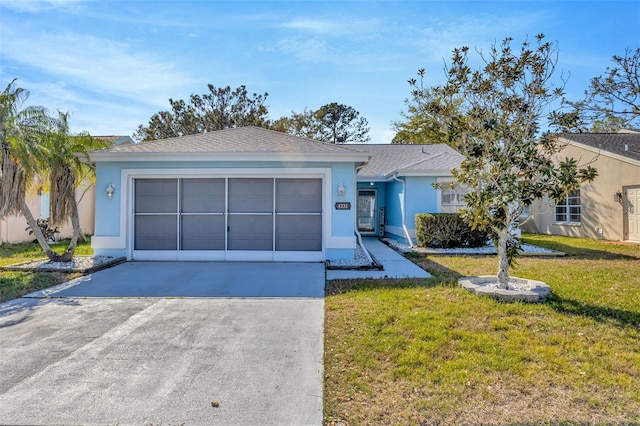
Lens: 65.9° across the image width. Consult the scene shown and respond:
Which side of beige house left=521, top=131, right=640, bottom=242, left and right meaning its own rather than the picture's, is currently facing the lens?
front

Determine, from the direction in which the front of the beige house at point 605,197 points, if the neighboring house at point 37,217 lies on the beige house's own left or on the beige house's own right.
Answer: on the beige house's own right

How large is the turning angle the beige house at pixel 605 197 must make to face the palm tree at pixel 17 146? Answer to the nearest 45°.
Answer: approximately 45° to its right

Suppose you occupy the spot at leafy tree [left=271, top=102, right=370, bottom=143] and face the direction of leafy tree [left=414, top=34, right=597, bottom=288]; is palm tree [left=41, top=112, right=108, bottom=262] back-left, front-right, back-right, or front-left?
front-right

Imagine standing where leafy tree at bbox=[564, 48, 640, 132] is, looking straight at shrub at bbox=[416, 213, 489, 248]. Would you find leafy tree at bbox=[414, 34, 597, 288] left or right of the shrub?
left

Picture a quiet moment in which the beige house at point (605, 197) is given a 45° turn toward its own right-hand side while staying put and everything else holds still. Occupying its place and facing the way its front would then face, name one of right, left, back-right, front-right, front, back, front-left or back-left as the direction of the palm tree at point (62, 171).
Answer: front

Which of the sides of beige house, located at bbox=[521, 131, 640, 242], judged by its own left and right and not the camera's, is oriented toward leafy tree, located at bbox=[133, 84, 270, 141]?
right

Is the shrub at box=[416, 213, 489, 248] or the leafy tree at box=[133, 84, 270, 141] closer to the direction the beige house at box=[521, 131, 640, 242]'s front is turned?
the shrub
